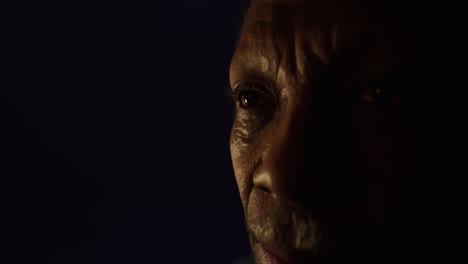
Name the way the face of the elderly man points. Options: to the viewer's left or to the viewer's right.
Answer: to the viewer's left
